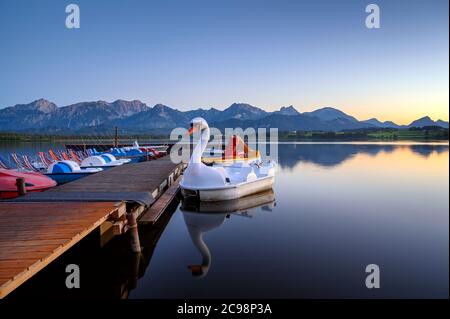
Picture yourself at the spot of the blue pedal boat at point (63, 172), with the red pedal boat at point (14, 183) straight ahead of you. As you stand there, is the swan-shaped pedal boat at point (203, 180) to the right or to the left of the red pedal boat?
left

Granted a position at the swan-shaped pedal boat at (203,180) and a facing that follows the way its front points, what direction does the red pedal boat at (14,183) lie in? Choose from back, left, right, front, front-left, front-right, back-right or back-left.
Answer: front-right

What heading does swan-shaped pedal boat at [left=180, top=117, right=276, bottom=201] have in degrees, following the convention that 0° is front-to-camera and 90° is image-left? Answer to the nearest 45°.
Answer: approximately 45°

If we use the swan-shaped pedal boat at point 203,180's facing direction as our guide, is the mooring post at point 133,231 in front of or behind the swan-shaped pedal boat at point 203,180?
in front
